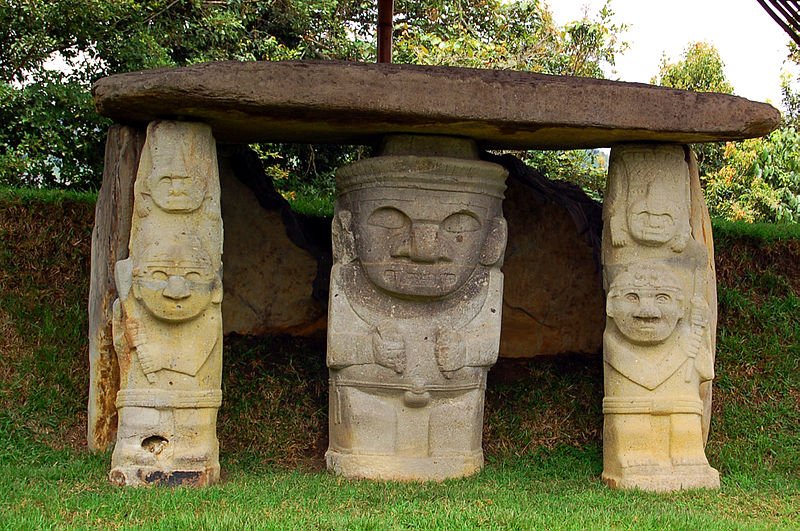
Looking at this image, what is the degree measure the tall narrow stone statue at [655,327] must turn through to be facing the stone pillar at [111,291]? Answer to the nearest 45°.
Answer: approximately 90° to its right

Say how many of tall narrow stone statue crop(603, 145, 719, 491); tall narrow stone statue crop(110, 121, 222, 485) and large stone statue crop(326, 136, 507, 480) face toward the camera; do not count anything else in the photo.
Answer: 3

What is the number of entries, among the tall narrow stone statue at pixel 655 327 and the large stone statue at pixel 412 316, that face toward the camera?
2

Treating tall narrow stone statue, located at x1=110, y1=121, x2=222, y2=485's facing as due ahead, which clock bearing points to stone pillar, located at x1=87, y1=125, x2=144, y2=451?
The stone pillar is roughly at 5 o'clock from the tall narrow stone statue.

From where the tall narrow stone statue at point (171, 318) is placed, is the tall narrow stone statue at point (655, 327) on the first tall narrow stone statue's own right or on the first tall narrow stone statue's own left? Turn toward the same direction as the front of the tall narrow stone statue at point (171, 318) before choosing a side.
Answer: on the first tall narrow stone statue's own left

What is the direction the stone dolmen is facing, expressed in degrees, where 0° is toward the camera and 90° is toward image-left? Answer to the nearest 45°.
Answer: approximately 0°

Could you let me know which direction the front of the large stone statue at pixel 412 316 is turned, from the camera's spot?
facing the viewer

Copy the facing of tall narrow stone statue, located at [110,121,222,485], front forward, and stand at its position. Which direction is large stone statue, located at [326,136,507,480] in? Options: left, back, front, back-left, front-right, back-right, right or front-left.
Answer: left

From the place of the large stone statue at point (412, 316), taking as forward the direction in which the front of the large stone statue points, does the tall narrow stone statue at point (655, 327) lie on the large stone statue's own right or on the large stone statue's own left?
on the large stone statue's own left

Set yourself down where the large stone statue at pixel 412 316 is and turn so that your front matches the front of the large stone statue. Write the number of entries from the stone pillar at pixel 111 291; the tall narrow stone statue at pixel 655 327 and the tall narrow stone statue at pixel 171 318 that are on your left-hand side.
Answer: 1

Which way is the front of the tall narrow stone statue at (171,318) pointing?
toward the camera
